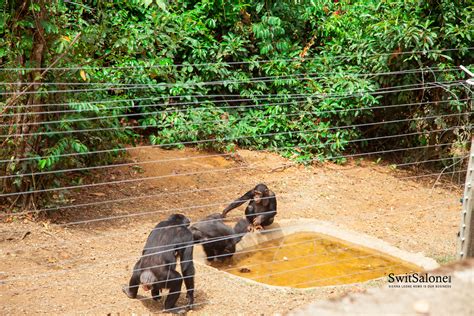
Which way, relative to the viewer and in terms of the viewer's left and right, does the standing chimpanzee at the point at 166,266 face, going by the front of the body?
facing away from the viewer and to the right of the viewer

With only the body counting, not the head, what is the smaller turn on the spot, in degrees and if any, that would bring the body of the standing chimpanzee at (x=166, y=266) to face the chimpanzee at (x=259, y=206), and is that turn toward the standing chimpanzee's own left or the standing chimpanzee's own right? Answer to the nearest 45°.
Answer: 0° — it already faces it

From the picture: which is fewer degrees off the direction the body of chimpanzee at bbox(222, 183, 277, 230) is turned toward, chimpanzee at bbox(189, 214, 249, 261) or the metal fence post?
the chimpanzee

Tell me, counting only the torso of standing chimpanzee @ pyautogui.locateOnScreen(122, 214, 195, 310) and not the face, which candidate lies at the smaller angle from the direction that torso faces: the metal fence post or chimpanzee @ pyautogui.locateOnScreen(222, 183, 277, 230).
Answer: the chimpanzee

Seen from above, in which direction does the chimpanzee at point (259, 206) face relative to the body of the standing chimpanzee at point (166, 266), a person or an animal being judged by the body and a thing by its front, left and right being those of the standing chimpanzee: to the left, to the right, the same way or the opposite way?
the opposite way

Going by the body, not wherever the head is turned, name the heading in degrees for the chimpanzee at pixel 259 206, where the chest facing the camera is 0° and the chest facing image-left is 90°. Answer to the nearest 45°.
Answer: approximately 45°

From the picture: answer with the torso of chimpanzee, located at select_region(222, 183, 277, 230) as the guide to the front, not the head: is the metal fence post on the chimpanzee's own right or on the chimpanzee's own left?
on the chimpanzee's own left

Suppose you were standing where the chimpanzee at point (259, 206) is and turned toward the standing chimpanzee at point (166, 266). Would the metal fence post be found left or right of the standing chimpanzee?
left
